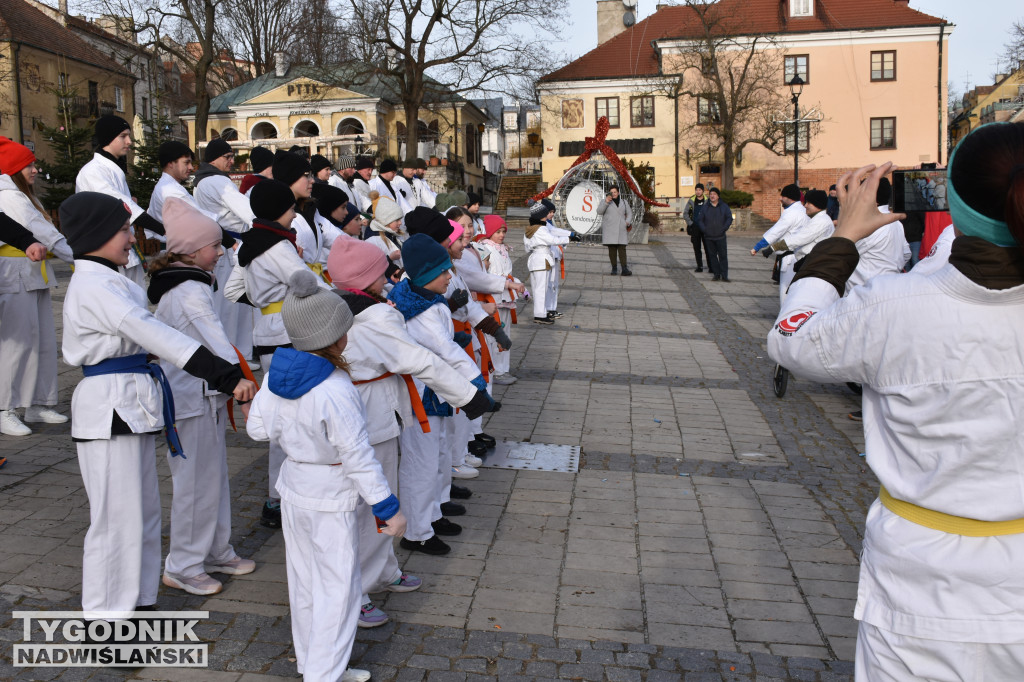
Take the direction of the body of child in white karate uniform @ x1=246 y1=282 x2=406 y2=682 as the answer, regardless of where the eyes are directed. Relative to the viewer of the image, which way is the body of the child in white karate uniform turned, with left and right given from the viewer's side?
facing away from the viewer and to the right of the viewer

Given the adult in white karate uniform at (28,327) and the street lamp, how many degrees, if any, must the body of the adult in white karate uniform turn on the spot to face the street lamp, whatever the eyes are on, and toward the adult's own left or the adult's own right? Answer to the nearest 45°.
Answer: approximately 45° to the adult's own left

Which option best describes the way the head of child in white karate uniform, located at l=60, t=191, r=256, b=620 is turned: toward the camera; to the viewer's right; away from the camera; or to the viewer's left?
to the viewer's right

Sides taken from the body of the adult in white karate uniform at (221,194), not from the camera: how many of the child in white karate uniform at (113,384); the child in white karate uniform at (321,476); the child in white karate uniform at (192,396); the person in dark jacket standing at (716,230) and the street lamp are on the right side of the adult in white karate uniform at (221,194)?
3

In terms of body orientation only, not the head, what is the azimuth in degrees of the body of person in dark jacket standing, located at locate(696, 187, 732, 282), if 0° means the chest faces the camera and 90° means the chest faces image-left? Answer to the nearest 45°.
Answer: approximately 0°

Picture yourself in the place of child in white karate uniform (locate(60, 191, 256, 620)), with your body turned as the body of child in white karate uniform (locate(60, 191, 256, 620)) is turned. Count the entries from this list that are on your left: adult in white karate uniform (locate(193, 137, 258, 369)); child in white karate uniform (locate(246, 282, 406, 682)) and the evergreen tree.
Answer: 2

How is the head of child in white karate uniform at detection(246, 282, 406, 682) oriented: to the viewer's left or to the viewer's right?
to the viewer's right

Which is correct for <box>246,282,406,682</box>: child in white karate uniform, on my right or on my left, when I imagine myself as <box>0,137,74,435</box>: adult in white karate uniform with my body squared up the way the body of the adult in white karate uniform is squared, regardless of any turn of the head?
on my right

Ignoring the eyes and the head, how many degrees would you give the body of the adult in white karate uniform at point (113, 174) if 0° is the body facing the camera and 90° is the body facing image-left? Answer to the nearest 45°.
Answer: approximately 270°

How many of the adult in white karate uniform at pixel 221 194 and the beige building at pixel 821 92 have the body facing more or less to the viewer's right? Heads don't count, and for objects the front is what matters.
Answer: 1
